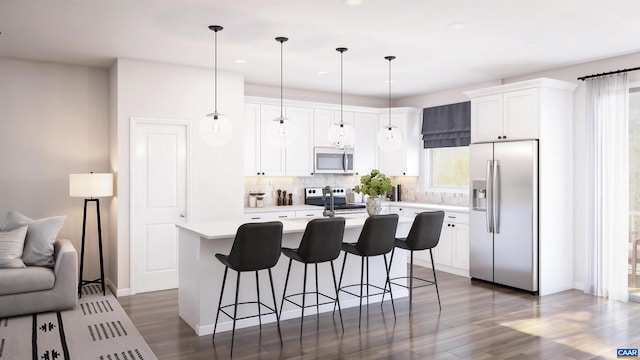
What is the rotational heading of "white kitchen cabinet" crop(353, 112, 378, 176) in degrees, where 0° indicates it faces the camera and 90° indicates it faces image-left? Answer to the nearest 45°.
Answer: approximately 315°

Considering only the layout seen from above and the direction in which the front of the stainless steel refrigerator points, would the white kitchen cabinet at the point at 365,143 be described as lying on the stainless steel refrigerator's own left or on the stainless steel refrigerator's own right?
on the stainless steel refrigerator's own right

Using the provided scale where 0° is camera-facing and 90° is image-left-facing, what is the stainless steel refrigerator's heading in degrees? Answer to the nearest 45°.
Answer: approximately 45°

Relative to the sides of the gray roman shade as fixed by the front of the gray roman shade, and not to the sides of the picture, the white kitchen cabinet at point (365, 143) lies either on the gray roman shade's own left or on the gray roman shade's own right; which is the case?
on the gray roman shade's own right

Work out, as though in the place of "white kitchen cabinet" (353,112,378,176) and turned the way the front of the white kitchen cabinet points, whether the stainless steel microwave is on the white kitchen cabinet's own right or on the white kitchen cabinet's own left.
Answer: on the white kitchen cabinet's own right

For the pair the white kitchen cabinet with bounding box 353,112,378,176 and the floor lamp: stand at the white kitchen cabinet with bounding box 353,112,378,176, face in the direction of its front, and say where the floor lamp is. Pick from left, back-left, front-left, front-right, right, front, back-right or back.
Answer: right

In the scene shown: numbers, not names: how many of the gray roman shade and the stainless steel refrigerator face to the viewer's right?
0

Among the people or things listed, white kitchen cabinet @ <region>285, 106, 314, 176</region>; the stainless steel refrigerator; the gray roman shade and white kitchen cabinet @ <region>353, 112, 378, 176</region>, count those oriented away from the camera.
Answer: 0

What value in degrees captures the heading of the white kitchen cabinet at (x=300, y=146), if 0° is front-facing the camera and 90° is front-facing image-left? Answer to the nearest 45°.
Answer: approximately 315°

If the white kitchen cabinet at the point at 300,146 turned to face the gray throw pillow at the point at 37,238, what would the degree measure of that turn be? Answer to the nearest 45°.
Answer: approximately 90° to its right

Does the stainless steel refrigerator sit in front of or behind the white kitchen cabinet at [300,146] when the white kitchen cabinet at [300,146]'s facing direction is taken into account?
in front
